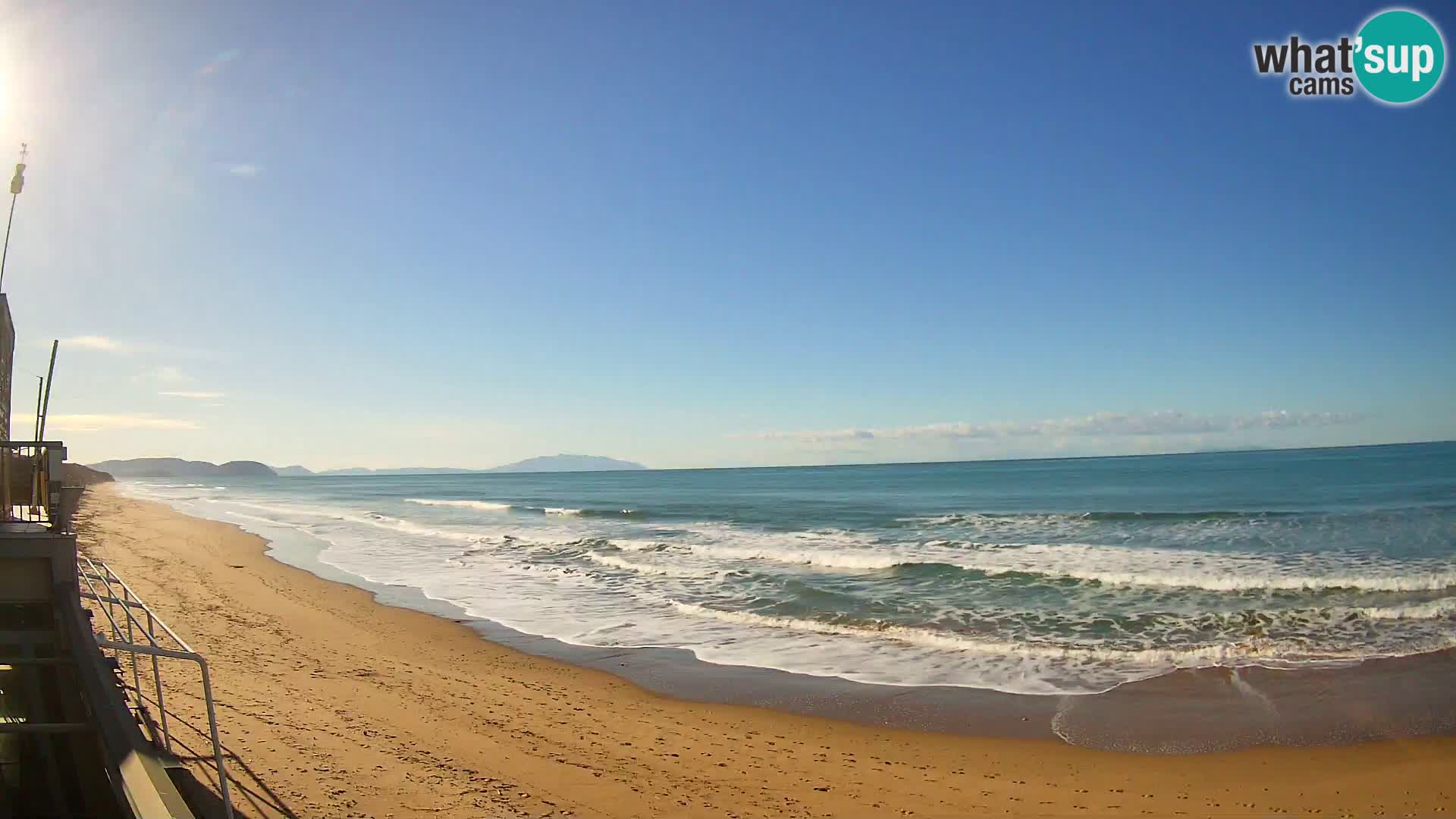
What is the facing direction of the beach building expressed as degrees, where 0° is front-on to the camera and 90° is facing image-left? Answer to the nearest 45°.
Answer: approximately 270°
